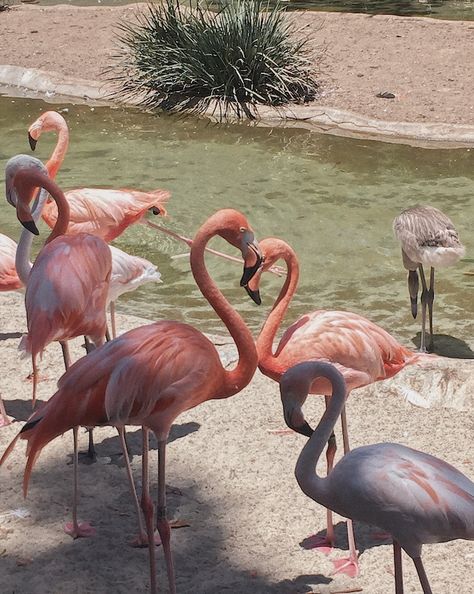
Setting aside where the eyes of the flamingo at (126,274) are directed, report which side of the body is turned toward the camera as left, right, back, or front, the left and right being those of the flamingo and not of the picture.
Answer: left

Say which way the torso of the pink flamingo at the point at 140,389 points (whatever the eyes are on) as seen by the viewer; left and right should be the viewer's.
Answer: facing to the right of the viewer

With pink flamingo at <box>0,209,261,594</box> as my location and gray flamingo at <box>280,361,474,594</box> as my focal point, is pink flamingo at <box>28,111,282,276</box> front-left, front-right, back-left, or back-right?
back-left

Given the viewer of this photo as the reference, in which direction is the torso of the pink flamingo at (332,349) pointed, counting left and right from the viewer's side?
facing to the left of the viewer

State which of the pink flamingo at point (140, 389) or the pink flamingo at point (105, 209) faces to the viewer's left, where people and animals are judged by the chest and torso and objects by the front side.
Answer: the pink flamingo at point (105, 209)

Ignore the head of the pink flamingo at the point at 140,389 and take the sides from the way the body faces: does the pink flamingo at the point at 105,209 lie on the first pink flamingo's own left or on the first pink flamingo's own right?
on the first pink flamingo's own left

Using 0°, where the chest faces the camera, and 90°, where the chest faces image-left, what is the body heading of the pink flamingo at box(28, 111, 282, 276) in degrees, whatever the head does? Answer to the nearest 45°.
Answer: approximately 90°

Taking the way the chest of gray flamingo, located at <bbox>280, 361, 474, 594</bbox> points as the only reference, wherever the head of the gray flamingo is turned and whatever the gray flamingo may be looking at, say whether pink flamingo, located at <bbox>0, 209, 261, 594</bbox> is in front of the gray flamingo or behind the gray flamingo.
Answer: in front

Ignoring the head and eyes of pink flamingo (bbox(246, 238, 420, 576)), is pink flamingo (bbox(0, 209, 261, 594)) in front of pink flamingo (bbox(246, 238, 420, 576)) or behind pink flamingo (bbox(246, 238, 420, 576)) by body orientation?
in front

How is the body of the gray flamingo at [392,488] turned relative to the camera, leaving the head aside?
to the viewer's left
